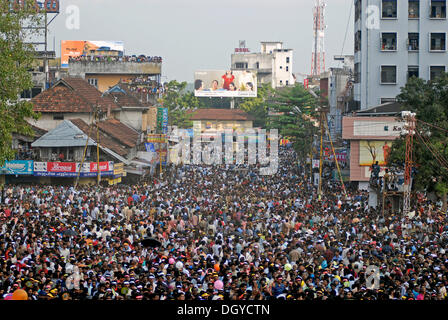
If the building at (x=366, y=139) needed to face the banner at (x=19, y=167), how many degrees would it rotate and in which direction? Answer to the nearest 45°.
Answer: approximately 90° to its right

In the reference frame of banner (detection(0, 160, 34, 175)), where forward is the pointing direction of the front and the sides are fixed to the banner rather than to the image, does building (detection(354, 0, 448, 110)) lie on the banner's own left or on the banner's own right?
on the banner's own left

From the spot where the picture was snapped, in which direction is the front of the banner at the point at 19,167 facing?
facing the viewer

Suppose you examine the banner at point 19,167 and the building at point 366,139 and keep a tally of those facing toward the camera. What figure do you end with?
2

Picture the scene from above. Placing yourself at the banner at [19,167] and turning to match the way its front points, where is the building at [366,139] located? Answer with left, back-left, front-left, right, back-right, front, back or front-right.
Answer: left

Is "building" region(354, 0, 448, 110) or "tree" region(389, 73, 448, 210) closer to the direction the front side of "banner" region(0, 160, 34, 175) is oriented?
the tree

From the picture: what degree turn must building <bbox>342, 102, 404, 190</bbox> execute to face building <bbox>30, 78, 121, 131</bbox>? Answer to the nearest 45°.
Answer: approximately 90° to its right
